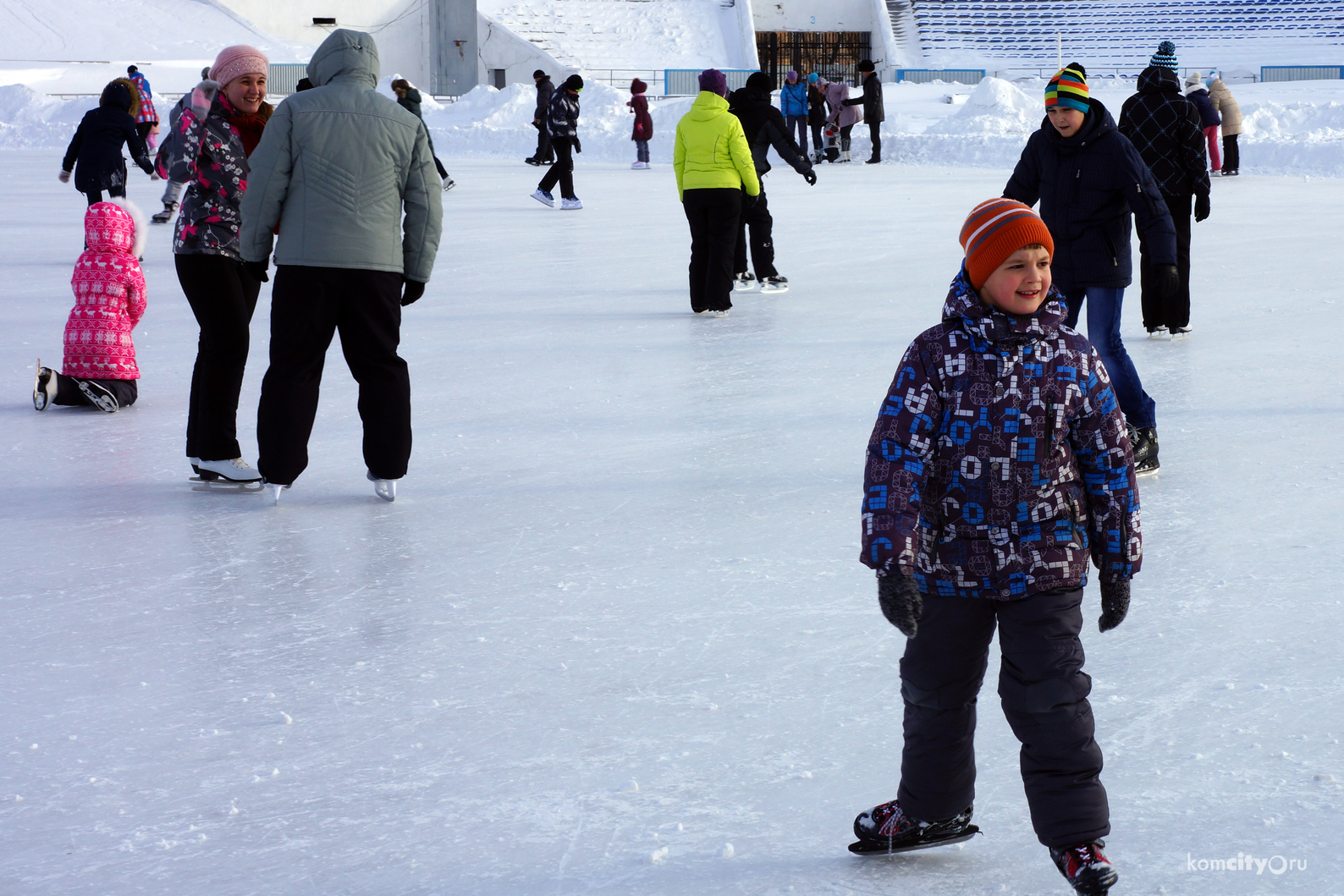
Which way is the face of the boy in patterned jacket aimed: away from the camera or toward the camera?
toward the camera

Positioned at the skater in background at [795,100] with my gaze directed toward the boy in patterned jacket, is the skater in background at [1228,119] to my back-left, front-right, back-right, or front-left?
front-left

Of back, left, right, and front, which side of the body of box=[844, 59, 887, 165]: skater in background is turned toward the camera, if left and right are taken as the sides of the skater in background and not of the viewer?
left

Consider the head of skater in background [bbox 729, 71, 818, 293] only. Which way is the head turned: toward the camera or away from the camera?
away from the camera

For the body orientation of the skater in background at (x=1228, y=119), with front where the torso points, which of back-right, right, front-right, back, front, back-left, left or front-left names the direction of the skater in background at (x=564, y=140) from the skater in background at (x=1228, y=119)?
left

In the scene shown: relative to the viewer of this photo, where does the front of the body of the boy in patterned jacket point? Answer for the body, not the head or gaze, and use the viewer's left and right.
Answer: facing the viewer

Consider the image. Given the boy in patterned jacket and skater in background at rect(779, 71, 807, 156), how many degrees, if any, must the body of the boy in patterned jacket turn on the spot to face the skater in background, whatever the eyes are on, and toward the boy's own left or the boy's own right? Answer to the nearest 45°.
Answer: approximately 180°

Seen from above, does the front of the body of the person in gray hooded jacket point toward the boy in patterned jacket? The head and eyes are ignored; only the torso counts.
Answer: no

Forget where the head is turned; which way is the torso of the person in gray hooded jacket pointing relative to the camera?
away from the camera

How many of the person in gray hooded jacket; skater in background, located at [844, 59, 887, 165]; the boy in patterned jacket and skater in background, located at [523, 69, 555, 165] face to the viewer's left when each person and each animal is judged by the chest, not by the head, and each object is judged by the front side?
2

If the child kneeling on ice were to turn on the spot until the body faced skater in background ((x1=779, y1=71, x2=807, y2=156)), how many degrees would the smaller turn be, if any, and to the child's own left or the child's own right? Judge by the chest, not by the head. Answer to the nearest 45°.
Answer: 0° — they already face them

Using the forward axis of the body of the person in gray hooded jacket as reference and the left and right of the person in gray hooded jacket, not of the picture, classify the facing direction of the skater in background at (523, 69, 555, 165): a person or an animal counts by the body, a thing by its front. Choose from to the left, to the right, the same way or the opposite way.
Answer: to the left

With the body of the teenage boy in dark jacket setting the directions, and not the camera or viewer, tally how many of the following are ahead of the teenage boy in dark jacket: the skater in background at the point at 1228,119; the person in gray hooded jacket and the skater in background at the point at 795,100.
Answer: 1

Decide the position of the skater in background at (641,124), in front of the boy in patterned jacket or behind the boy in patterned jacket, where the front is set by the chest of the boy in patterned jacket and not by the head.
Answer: behind

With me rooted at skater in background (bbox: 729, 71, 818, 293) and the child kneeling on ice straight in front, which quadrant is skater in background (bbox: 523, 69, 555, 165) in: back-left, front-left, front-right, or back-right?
back-right

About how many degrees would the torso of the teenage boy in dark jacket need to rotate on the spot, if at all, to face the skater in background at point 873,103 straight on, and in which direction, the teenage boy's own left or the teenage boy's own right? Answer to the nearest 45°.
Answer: approximately 135° to the teenage boy's own right

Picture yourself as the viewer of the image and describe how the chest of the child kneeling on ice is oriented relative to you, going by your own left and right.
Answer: facing away from the viewer and to the right of the viewer

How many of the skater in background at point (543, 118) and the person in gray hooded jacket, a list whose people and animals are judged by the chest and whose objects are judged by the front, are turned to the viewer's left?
1
